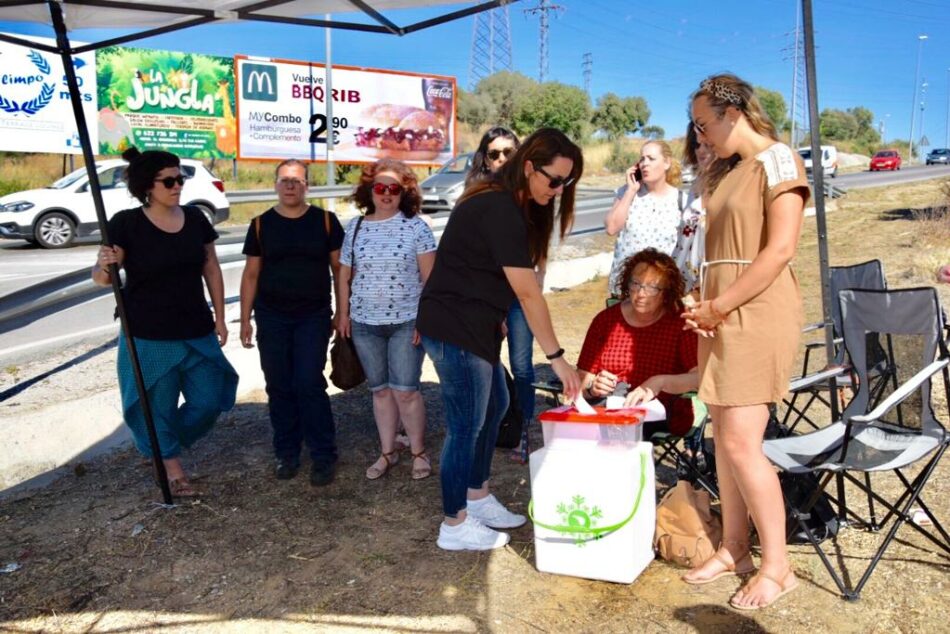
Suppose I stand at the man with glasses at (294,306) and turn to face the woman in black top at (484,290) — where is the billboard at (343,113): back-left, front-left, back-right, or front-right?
back-left

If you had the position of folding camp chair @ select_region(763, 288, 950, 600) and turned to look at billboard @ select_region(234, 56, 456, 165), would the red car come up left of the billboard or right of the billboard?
right

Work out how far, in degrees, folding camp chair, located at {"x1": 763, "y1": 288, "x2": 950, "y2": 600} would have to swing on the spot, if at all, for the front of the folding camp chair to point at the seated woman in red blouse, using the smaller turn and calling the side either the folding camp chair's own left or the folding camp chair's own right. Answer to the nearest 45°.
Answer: approximately 45° to the folding camp chair's own right

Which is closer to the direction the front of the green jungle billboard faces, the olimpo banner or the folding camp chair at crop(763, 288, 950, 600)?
the folding camp chair

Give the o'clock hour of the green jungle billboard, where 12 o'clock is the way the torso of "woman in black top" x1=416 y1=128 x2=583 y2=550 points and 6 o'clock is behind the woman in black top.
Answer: The green jungle billboard is roughly at 8 o'clock from the woman in black top.

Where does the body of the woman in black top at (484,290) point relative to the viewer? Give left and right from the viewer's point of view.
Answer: facing to the right of the viewer

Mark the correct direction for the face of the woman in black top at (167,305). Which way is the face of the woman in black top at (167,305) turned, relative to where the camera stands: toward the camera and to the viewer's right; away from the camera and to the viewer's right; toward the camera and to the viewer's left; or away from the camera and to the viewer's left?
toward the camera and to the viewer's right

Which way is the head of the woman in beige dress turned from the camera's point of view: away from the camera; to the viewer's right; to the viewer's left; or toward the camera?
to the viewer's left

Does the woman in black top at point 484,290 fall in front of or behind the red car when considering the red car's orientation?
in front

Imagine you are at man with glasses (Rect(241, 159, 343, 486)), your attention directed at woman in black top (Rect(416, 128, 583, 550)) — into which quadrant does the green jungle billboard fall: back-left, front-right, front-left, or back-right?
back-left
